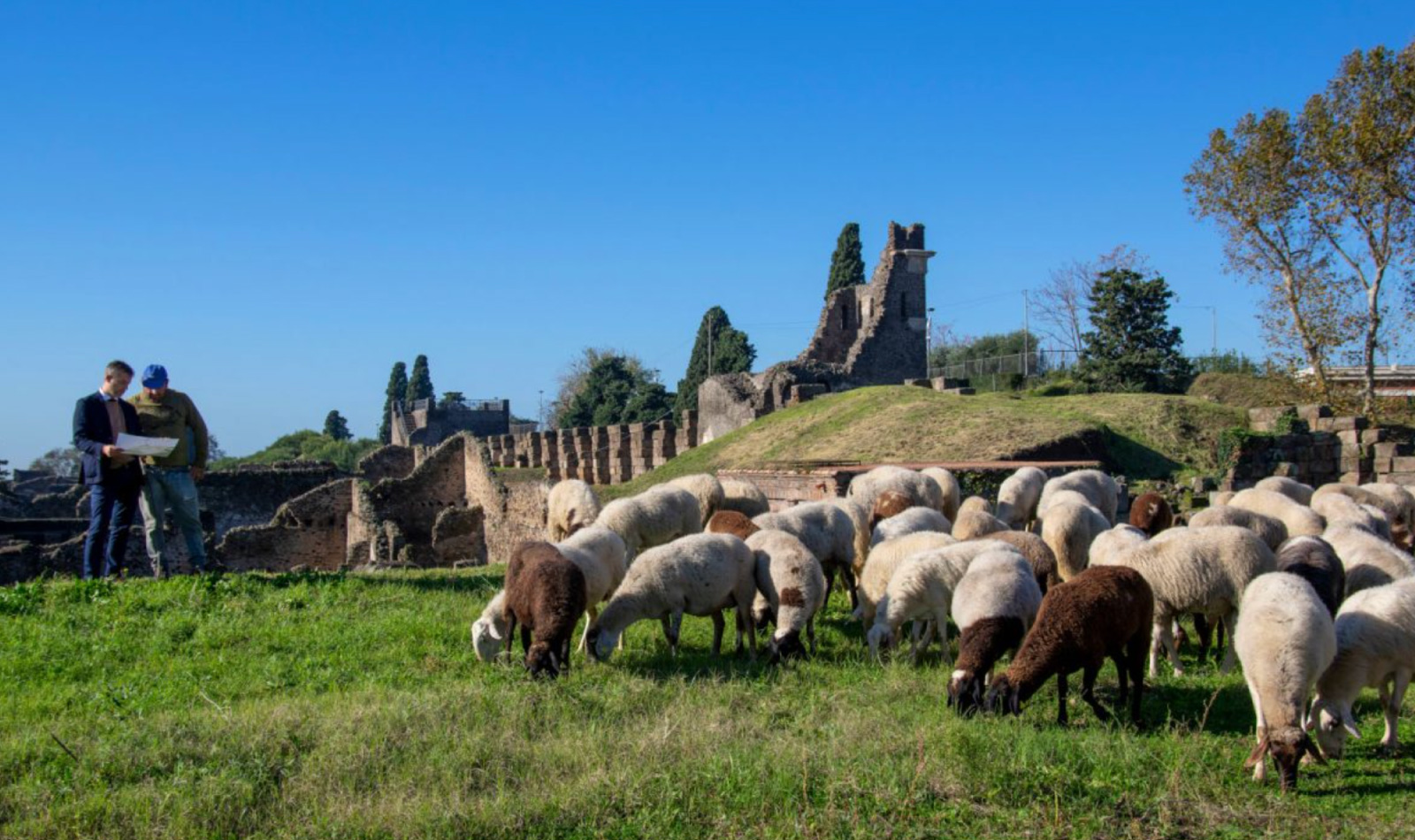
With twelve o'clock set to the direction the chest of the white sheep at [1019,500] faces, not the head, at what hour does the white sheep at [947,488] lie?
the white sheep at [947,488] is roughly at 2 o'clock from the white sheep at [1019,500].

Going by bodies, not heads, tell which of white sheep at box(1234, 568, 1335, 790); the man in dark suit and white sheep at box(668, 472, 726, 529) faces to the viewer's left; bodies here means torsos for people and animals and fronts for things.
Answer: white sheep at box(668, 472, 726, 529)

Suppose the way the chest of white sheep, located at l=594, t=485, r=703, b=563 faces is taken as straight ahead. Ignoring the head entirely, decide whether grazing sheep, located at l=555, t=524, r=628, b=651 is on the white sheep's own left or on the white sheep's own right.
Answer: on the white sheep's own left

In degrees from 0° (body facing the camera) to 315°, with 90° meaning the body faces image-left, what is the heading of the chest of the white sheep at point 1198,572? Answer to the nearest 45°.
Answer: approximately 90°

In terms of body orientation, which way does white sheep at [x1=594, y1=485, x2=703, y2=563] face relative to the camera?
to the viewer's left

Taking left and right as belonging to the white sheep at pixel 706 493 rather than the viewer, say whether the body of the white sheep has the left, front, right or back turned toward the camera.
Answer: left

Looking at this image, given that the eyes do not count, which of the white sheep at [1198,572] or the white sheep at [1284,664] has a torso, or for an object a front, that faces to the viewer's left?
the white sheep at [1198,572]

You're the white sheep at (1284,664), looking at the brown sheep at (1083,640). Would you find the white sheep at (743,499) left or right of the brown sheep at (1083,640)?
right

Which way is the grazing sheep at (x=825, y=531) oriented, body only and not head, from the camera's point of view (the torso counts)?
to the viewer's left

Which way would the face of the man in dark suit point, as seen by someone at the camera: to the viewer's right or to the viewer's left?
to the viewer's right
